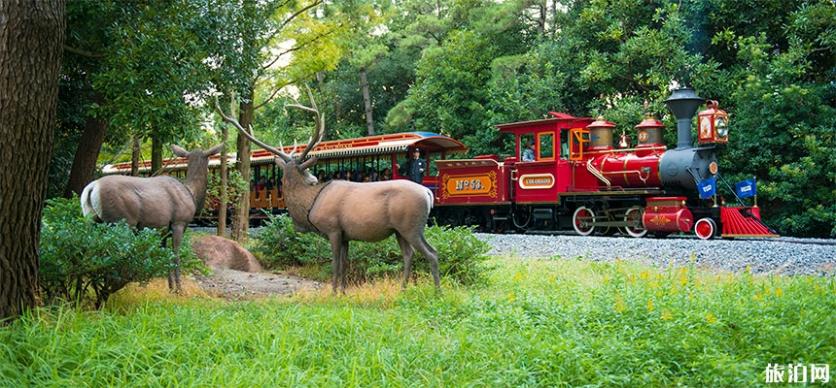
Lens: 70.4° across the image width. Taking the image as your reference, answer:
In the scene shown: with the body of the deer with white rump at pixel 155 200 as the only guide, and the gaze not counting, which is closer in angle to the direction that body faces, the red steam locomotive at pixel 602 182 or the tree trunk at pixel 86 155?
the red steam locomotive

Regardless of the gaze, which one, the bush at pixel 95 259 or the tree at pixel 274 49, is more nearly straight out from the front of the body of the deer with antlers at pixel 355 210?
the bush

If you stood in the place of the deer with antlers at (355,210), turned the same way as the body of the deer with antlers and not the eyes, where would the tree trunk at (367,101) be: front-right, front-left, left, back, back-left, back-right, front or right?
right

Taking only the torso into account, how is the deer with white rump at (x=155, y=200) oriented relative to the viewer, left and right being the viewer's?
facing away from the viewer and to the right of the viewer

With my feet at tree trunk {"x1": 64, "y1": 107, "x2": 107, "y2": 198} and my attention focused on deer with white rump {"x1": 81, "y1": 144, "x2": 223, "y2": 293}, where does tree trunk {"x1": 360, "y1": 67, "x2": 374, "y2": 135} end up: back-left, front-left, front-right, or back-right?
back-left

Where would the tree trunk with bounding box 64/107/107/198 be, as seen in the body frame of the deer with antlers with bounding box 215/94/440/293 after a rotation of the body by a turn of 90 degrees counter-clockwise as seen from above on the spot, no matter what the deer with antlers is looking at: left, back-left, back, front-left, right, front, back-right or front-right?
back-right

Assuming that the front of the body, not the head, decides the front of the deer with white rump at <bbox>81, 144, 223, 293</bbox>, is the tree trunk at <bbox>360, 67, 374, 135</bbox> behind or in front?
in front

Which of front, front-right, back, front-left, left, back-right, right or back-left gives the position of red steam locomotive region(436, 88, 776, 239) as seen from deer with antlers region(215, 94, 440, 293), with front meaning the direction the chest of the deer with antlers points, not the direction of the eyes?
back-right

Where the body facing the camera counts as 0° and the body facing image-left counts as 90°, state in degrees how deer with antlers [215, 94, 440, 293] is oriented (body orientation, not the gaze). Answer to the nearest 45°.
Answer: approximately 90°

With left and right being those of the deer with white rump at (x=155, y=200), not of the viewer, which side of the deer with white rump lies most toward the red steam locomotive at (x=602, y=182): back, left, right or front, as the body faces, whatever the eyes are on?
front
